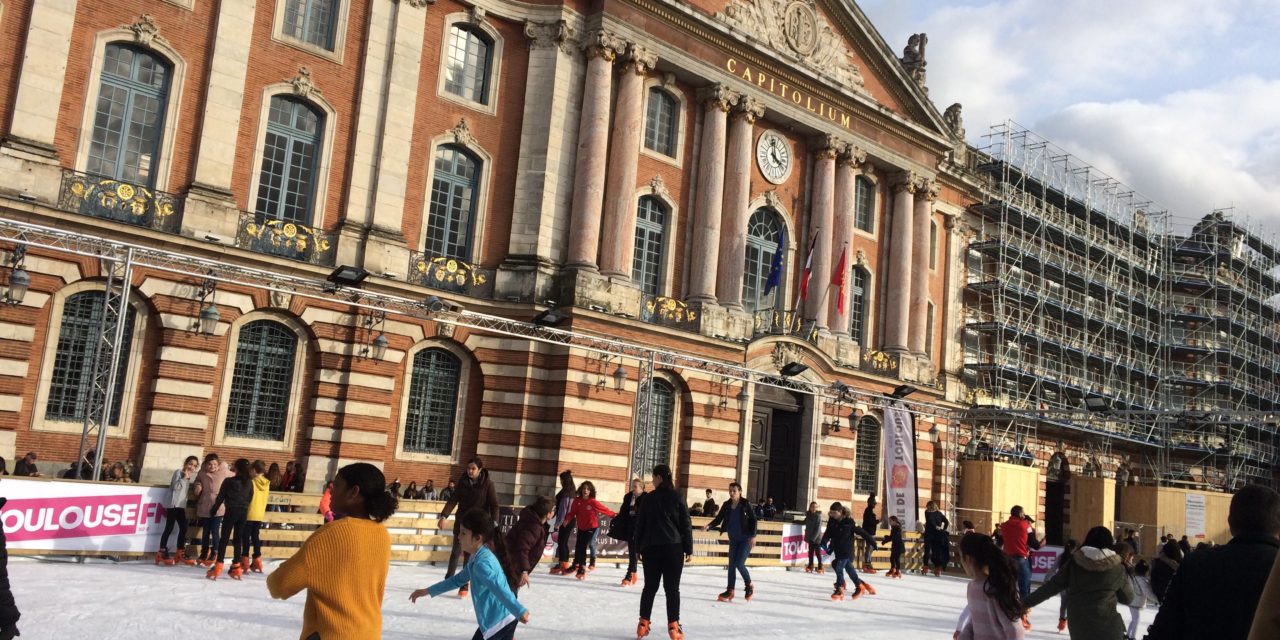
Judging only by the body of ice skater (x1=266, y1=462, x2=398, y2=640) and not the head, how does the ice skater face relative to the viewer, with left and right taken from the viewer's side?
facing away from the viewer and to the left of the viewer

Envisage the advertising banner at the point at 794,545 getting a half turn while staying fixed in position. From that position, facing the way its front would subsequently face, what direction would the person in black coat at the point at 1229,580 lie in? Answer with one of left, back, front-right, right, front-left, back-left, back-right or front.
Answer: back

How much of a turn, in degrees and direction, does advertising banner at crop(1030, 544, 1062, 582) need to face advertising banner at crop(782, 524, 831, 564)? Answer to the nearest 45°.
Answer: approximately 45° to its right

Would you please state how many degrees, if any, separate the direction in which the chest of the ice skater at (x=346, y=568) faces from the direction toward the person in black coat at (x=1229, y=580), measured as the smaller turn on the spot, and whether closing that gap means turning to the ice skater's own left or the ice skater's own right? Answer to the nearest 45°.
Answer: approximately 135° to the ice skater's own right

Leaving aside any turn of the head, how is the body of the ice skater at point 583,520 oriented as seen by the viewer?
toward the camera

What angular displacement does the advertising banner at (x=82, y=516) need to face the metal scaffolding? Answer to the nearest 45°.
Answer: approximately 90° to its left

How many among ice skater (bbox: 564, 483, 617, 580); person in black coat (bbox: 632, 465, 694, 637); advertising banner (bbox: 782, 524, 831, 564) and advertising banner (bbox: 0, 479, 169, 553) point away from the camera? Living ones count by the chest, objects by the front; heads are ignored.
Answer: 1

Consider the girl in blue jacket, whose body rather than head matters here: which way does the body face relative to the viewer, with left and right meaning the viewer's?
facing to the left of the viewer

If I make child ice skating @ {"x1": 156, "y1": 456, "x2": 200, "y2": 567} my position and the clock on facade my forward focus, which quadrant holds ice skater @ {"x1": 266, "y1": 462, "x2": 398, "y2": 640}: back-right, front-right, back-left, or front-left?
back-right

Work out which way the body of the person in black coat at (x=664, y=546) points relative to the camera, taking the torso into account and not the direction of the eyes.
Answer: away from the camera

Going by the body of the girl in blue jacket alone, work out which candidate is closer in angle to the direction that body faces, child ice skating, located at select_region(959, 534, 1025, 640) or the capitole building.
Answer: the capitole building

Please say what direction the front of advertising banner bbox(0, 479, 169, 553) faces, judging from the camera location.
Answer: facing the viewer

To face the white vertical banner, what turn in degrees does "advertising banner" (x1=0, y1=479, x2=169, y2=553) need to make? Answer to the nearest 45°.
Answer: approximately 90° to its left

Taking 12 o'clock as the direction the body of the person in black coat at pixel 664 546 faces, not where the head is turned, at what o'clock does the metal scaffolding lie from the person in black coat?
The metal scaffolding is roughly at 1 o'clock from the person in black coat.
